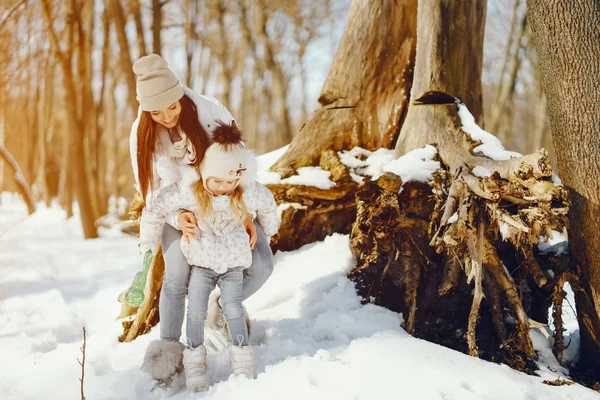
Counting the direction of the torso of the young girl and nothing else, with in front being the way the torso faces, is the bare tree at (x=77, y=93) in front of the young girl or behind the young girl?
behind

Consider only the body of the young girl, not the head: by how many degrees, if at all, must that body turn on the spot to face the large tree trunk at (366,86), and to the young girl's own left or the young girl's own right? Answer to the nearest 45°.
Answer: approximately 135° to the young girl's own left

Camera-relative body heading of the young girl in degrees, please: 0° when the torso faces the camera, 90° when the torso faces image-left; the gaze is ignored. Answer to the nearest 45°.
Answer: approximately 0°

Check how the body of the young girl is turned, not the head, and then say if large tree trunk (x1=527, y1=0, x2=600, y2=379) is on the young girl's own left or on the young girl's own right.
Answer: on the young girl's own left

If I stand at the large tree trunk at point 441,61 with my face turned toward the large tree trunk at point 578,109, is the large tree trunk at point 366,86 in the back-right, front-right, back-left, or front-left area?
back-right

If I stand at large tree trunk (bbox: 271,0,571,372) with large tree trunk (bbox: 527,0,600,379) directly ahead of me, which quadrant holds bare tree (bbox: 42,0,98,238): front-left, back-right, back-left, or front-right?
back-left

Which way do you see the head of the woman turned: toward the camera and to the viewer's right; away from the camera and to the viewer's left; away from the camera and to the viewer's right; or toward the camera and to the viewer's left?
toward the camera and to the viewer's right
